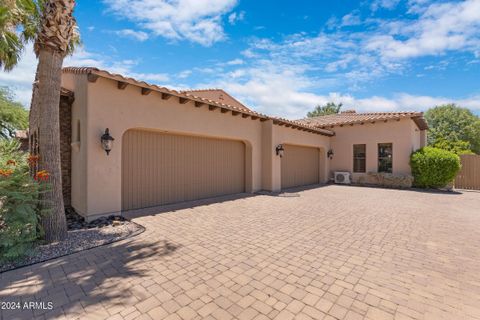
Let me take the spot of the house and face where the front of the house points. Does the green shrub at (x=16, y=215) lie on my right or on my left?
on my right

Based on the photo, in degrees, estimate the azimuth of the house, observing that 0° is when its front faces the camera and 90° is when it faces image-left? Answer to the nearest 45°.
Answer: approximately 315°

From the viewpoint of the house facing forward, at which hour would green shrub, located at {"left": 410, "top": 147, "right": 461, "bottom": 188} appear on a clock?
The green shrub is roughly at 10 o'clock from the house.

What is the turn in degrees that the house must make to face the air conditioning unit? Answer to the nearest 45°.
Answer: approximately 90° to its left
